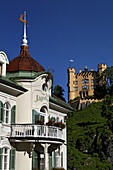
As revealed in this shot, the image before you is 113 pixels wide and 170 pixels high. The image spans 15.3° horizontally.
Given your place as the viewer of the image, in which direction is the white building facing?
facing the viewer and to the right of the viewer
